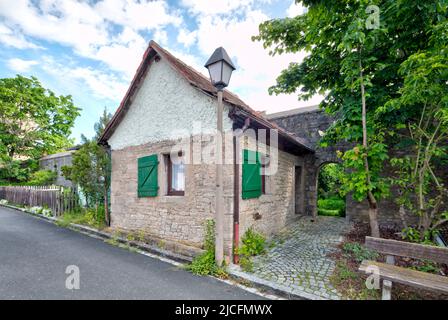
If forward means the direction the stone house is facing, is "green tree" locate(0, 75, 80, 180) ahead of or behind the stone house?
behind

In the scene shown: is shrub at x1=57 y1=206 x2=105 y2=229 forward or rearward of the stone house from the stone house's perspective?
rearward

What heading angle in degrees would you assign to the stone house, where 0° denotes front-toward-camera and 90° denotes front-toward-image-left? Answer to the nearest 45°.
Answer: approximately 315°

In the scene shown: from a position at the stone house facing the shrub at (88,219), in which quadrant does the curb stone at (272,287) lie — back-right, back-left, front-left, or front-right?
back-left

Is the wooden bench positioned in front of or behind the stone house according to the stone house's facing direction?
in front

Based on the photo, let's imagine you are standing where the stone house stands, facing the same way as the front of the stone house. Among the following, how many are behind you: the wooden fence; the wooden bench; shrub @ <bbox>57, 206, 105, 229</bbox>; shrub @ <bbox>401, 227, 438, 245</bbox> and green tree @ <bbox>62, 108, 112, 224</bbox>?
3

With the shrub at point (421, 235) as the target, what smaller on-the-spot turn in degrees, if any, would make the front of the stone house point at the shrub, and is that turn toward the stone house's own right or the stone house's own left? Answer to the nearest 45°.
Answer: approximately 45° to the stone house's own left

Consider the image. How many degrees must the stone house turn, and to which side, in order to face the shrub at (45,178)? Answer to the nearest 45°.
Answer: approximately 90° to its right

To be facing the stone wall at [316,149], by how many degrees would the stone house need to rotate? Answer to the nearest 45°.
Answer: approximately 90° to its left
